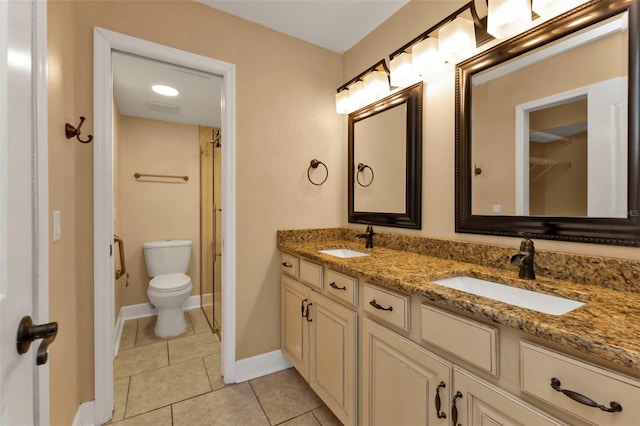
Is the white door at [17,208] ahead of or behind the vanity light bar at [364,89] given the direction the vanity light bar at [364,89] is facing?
ahead

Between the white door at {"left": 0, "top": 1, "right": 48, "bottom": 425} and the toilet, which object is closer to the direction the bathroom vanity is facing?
the white door

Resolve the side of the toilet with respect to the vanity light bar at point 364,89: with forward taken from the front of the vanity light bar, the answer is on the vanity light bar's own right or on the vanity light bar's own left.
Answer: on the vanity light bar's own right

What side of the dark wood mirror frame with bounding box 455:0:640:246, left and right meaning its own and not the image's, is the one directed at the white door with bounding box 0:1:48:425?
front

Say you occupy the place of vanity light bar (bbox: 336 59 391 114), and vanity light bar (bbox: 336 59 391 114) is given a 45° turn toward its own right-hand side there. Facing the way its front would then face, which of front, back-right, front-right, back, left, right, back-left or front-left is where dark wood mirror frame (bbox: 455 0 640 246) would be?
back-left

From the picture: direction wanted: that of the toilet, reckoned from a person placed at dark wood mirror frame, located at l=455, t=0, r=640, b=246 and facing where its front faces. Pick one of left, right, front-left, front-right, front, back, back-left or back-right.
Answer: front-right

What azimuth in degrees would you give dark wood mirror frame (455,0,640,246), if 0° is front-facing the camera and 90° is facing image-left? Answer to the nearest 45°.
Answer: approximately 45°

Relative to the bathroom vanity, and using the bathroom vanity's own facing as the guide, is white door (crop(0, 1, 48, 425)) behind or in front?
in front

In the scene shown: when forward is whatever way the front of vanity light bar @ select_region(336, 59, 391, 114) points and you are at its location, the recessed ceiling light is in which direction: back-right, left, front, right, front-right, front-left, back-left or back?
front-right

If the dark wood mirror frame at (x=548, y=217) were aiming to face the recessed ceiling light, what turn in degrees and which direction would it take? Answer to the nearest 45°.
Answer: approximately 45° to its right

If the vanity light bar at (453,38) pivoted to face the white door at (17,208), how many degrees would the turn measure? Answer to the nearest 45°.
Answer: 0° — it already faces it

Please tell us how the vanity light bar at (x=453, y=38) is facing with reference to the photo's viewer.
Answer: facing the viewer and to the left of the viewer
